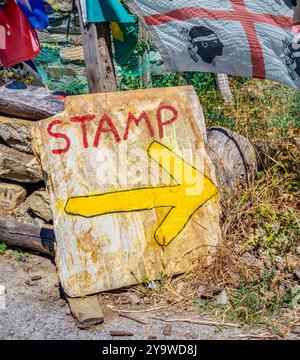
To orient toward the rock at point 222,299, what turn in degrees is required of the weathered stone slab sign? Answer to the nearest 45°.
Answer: approximately 45° to its left

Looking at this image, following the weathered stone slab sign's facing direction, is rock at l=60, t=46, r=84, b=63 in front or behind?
behind

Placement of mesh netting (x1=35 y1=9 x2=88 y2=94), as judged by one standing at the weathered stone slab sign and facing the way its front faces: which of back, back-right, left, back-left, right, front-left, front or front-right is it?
back

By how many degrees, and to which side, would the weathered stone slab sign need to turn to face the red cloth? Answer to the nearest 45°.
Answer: approximately 135° to its right

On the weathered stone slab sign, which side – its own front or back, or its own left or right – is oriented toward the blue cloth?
back

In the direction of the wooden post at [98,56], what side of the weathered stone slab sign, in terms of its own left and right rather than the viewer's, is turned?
back

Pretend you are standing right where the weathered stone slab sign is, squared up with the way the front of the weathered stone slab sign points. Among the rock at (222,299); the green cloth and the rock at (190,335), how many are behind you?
1

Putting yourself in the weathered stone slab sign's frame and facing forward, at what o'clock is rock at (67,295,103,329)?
The rock is roughly at 1 o'clock from the weathered stone slab sign.

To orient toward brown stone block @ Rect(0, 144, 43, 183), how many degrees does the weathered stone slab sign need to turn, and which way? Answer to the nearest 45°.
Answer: approximately 135° to its right

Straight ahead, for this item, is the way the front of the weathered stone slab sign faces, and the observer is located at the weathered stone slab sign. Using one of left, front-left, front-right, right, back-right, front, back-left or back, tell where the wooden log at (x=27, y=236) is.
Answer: back-right

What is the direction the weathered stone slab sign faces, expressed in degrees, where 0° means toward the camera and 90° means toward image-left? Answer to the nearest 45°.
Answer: approximately 0°

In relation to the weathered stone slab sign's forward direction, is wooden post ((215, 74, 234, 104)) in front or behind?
behind

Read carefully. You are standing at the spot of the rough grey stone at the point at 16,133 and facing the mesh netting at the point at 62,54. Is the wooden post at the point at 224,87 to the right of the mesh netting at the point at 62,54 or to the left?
right

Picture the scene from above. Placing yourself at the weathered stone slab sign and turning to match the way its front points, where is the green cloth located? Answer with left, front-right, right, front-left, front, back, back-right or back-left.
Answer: back
